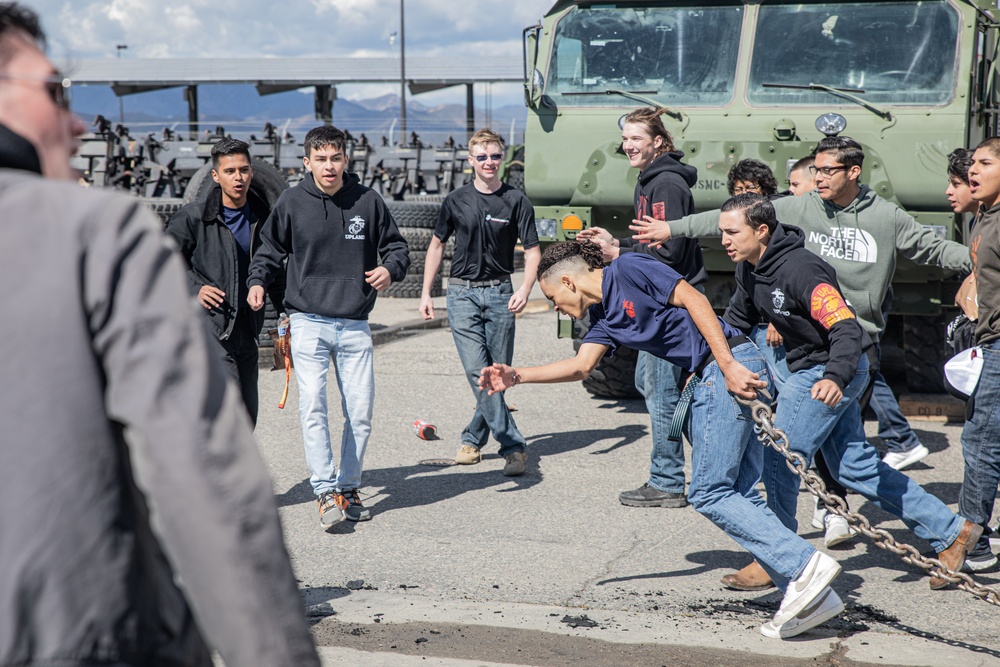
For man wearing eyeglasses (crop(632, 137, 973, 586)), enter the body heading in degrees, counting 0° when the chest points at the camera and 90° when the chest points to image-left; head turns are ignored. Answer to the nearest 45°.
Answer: approximately 45°

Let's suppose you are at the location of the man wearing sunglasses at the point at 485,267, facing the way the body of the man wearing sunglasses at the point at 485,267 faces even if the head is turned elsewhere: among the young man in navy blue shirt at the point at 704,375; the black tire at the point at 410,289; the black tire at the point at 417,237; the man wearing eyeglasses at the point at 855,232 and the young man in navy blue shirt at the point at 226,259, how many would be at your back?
2

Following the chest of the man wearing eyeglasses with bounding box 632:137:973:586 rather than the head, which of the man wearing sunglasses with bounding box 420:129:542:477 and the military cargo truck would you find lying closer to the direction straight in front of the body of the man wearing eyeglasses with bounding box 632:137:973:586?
the man wearing sunglasses

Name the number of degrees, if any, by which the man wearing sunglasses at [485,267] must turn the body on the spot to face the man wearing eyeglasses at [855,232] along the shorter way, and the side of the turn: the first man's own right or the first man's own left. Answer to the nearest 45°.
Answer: approximately 45° to the first man's own left

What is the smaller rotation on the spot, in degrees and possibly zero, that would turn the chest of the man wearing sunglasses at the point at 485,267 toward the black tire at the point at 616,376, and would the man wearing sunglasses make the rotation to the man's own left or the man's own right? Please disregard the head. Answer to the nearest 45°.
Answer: approximately 135° to the man's own left

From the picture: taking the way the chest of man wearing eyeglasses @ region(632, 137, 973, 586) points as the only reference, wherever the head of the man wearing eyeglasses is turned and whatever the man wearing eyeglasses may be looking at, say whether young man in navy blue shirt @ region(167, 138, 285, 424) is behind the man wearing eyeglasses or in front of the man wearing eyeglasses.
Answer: in front

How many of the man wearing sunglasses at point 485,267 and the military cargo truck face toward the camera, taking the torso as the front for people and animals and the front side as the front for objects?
2

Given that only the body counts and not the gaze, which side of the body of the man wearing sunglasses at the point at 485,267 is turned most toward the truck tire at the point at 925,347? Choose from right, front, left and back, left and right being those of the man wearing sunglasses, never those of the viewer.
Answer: left

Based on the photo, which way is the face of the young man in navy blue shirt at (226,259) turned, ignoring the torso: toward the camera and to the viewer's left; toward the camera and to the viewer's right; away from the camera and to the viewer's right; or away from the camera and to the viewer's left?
toward the camera and to the viewer's right

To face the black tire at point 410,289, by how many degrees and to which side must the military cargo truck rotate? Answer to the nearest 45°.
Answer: approximately 135° to its right

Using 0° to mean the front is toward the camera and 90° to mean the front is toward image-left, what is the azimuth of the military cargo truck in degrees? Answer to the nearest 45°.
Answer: approximately 0°
